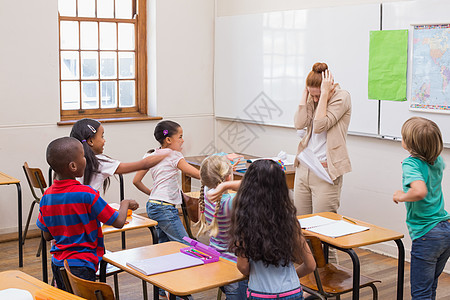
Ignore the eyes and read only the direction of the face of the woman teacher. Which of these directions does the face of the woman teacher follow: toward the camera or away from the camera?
toward the camera

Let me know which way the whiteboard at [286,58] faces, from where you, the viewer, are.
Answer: facing the viewer and to the left of the viewer

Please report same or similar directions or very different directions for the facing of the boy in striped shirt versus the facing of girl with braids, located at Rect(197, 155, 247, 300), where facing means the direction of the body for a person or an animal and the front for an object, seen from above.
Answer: same or similar directions

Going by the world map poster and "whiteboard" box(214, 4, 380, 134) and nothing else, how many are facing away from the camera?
0

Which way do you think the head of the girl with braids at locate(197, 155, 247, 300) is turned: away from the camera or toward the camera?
away from the camera

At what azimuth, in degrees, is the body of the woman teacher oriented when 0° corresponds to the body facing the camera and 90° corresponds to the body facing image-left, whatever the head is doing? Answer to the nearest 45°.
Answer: approximately 45°

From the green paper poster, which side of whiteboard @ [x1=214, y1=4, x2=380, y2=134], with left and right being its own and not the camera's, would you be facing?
left

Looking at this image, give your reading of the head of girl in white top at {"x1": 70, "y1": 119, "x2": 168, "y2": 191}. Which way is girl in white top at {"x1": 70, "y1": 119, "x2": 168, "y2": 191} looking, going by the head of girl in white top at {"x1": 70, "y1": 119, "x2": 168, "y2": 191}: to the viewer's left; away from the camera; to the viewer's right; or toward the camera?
to the viewer's right

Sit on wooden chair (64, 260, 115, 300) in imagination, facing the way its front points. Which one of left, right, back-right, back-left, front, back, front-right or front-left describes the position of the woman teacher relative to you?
front

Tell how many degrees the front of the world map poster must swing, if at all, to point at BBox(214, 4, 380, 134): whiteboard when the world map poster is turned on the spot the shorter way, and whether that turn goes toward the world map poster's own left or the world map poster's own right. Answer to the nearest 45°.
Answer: approximately 90° to the world map poster's own right

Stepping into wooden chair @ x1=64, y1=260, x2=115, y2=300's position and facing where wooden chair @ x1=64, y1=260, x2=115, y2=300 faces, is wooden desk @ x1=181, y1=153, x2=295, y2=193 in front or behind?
in front

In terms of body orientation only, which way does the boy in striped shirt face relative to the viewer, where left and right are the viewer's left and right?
facing away from the viewer and to the right of the viewer

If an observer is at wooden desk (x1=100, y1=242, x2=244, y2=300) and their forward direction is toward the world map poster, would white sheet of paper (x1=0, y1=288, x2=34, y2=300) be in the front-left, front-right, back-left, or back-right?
back-left

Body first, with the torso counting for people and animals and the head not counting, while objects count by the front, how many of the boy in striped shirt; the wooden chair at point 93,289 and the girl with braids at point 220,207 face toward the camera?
0

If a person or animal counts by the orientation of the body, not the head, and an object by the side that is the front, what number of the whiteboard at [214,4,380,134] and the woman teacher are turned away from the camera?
0

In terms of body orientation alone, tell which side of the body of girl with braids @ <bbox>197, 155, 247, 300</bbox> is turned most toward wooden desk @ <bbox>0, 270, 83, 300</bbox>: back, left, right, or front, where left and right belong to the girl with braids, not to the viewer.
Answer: back

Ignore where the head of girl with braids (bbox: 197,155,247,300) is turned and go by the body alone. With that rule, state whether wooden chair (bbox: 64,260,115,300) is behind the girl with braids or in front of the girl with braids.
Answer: behind

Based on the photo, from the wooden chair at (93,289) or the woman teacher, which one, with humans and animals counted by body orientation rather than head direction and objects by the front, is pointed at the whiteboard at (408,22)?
the wooden chair
